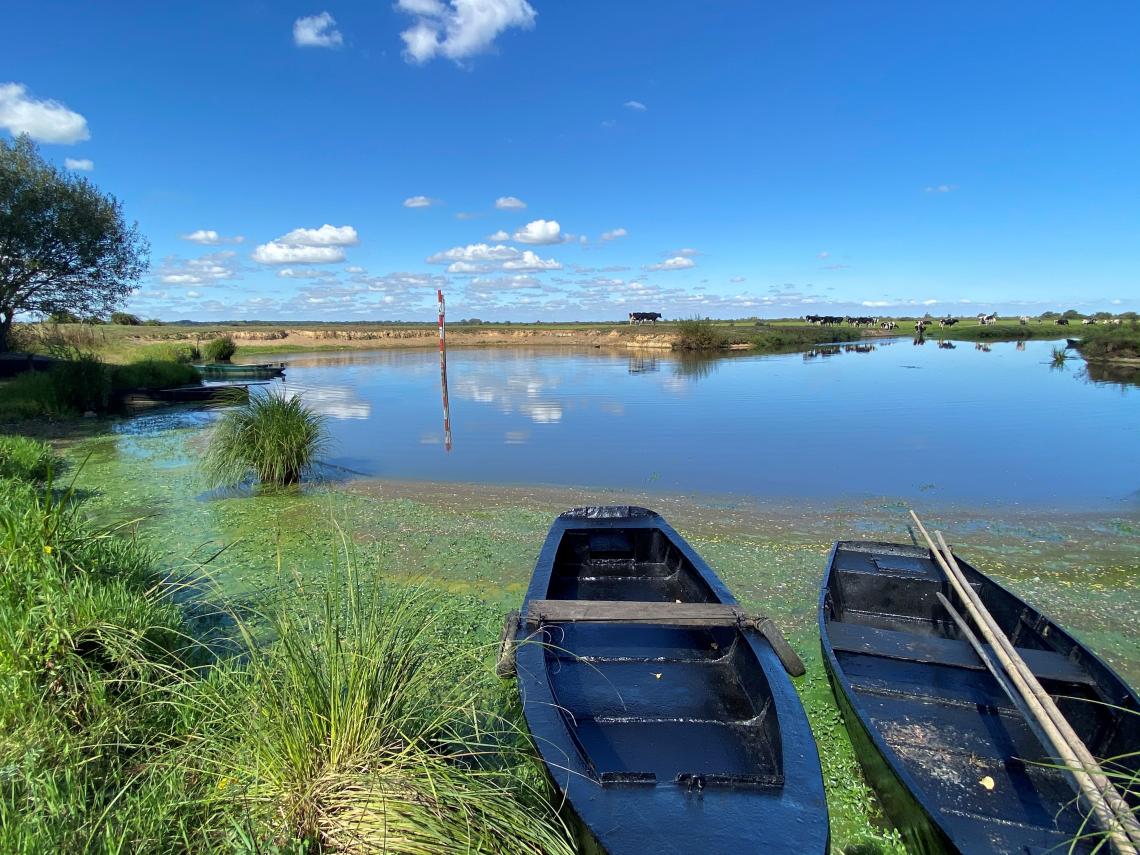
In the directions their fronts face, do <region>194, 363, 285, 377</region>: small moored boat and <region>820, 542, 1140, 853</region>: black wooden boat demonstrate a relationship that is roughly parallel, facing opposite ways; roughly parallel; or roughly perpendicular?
roughly perpendicular
